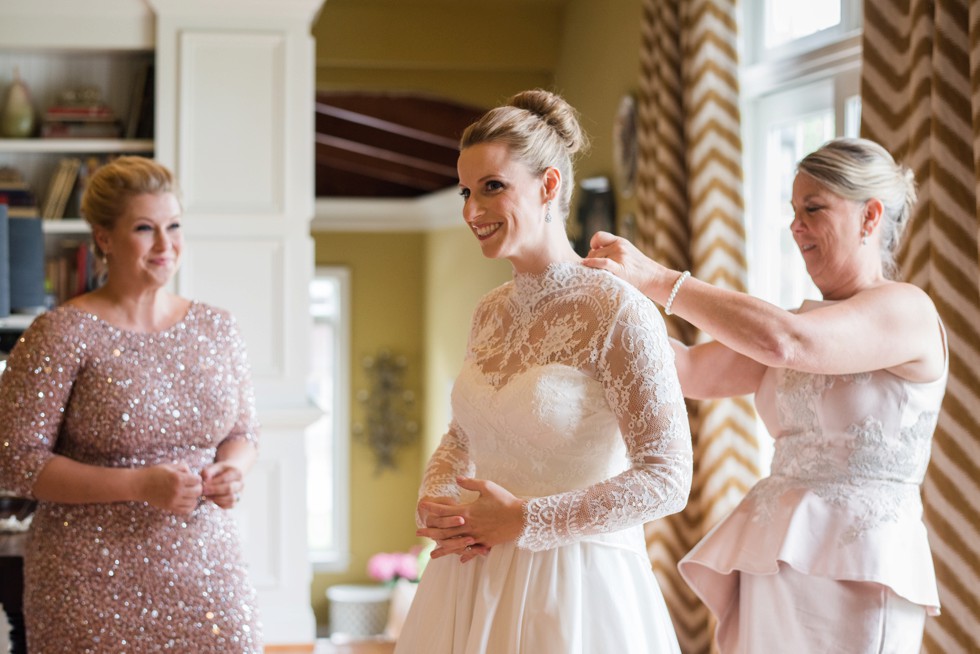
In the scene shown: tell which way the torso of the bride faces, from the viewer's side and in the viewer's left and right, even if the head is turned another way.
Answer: facing the viewer and to the left of the viewer

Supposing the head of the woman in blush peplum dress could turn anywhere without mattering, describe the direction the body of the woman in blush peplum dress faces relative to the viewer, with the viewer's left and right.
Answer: facing to the left of the viewer

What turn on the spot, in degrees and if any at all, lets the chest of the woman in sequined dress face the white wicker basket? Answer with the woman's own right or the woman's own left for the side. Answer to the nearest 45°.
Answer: approximately 135° to the woman's own left

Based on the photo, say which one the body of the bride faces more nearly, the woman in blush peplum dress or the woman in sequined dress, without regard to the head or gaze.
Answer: the woman in sequined dress

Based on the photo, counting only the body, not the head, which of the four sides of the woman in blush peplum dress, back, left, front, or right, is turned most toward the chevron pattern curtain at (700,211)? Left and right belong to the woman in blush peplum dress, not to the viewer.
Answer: right

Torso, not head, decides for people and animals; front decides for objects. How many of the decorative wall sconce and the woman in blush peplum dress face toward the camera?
1

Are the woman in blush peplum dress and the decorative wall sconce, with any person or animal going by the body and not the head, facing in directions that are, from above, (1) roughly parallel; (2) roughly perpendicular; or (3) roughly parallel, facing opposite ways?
roughly perpendicular

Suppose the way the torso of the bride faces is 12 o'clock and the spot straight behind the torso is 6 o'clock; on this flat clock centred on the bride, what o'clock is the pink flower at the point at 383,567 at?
The pink flower is roughly at 4 o'clock from the bride.

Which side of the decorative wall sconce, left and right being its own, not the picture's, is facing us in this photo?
front

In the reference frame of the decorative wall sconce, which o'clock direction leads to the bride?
The bride is roughly at 12 o'clock from the decorative wall sconce.

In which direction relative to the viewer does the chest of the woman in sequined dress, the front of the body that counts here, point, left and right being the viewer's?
facing the viewer and to the right of the viewer

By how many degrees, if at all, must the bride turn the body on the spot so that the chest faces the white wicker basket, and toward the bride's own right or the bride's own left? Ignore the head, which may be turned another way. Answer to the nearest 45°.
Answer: approximately 135° to the bride's own right

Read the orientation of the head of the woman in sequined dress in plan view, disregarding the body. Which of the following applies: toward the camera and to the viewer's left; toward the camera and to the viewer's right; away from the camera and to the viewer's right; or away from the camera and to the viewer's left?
toward the camera and to the viewer's right

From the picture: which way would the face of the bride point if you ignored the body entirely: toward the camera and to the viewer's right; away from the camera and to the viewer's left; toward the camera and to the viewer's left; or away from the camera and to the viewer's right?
toward the camera and to the viewer's left

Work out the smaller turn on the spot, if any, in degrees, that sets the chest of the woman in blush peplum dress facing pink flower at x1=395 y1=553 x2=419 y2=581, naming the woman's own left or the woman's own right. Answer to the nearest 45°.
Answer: approximately 45° to the woman's own right

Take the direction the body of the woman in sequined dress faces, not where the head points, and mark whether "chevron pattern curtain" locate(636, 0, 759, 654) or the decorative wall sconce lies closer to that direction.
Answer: the chevron pattern curtain
